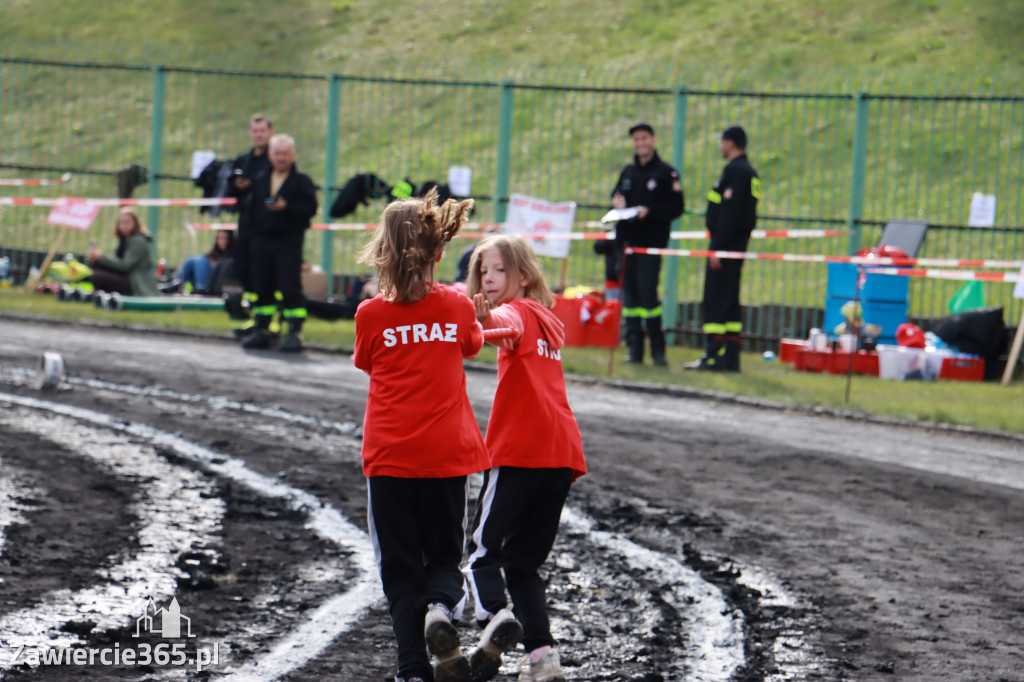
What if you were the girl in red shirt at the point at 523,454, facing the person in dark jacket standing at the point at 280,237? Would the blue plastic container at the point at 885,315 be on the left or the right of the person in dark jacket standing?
right

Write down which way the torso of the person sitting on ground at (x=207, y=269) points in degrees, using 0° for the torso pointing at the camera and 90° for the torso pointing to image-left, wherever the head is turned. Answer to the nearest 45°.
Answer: approximately 45°

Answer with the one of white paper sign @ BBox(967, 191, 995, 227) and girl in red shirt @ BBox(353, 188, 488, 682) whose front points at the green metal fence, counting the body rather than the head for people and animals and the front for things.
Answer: the girl in red shirt

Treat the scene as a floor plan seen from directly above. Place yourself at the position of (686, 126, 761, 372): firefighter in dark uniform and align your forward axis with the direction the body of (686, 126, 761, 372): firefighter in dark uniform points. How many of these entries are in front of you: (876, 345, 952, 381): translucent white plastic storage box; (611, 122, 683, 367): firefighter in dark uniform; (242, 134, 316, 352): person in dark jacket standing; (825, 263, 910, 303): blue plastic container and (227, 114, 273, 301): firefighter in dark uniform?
3

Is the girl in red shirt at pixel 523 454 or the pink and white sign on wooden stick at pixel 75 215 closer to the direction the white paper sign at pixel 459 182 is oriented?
the girl in red shirt

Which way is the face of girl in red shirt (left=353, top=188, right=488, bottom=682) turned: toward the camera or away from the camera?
away from the camera

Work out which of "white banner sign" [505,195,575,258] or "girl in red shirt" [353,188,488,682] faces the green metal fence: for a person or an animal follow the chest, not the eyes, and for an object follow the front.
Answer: the girl in red shirt

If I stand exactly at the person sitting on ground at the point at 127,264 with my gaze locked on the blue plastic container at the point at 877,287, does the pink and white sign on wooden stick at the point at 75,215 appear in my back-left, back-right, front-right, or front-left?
back-left

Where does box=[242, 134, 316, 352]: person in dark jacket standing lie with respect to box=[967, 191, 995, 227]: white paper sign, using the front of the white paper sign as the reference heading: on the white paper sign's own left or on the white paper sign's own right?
on the white paper sign's own right

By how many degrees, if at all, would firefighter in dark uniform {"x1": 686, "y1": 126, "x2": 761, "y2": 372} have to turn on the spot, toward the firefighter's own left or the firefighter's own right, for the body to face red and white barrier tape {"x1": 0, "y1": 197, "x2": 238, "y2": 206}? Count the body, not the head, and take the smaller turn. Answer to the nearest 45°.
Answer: approximately 45° to the firefighter's own right

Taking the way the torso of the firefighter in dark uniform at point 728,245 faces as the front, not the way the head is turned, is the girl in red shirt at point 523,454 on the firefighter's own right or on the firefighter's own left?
on the firefighter's own left

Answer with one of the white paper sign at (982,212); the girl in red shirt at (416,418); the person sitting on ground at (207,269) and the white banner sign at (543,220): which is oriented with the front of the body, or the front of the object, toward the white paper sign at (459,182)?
the girl in red shirt

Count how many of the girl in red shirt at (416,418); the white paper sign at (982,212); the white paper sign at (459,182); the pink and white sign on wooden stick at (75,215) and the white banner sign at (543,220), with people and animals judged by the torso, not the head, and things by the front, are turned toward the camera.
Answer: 4

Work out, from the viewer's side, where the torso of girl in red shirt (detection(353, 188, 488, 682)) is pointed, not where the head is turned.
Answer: away from the camera

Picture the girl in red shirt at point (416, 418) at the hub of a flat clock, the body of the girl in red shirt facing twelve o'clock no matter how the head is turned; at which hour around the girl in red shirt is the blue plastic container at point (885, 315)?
The blue plastic container is roughly at 1 o'clock from the girl in red shirt.

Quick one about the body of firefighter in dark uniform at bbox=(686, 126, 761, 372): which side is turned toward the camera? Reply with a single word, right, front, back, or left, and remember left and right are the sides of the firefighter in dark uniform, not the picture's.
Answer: left
